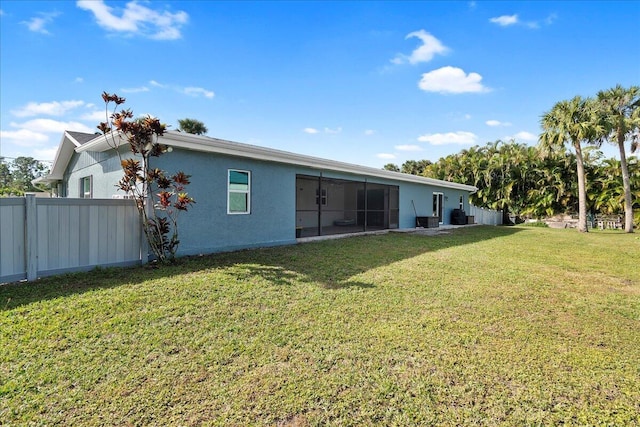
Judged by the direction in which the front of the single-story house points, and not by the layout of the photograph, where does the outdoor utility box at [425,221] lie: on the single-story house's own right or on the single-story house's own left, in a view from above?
on the single-story house's own right

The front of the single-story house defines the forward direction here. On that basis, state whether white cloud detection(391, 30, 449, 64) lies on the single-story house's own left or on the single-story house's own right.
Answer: on the single-story house's own right

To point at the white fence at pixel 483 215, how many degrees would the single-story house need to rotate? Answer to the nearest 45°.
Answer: approximately 90° to its right

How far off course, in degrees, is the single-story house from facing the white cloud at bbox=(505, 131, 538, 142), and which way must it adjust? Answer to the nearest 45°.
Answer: approximately 90° to its right

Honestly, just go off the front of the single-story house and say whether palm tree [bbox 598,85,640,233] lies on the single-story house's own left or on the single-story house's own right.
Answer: on the single-story house's own right

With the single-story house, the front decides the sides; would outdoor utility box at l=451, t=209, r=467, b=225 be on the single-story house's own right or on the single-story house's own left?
on the single-story house's own right

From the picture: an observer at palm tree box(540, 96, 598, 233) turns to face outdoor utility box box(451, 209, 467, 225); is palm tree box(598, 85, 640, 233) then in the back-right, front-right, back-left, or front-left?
back-right

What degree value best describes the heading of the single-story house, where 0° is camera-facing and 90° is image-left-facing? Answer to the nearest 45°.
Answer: approximately 135°

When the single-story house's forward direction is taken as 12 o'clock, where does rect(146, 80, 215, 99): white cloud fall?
The white cloud is roughly at 1 o'clock from the single-story house.
